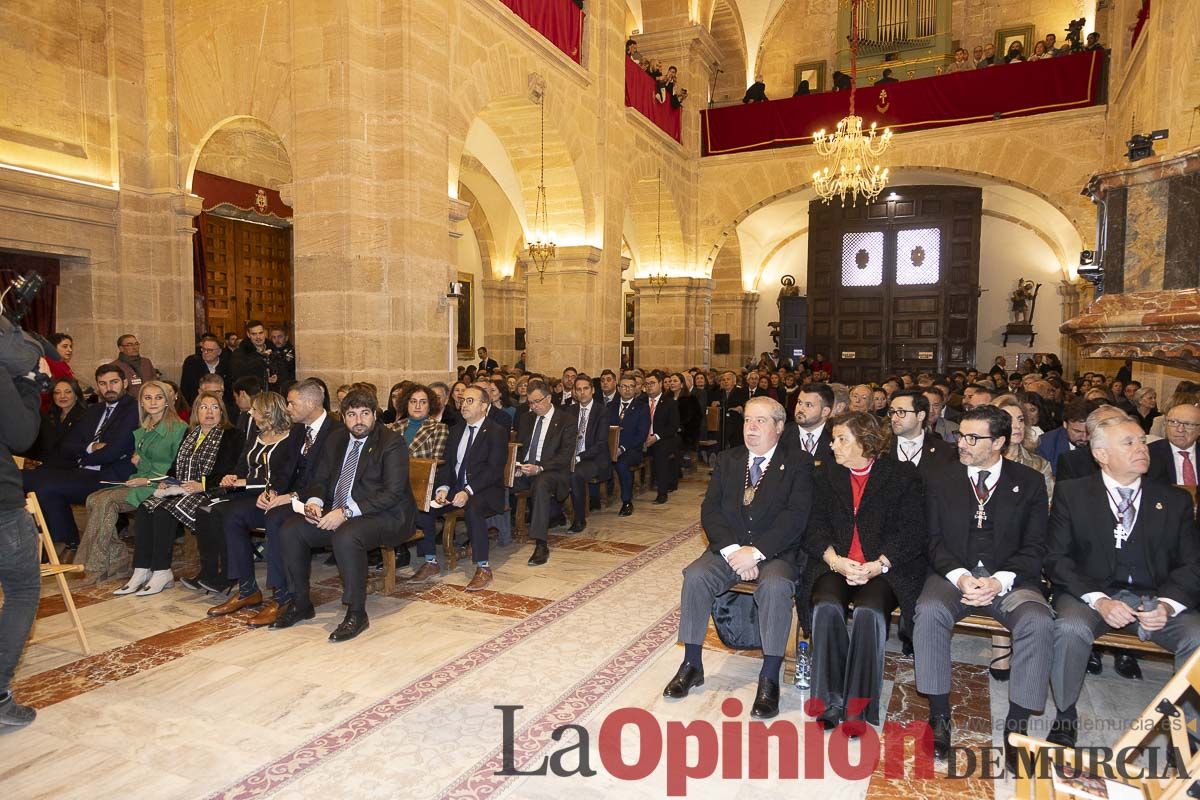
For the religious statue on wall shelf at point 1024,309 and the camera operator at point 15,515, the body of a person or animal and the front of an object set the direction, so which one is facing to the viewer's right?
the camera operator

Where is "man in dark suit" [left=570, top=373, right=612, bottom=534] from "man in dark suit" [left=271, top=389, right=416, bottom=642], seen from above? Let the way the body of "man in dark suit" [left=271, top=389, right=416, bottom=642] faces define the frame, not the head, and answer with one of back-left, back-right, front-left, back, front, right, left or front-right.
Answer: back

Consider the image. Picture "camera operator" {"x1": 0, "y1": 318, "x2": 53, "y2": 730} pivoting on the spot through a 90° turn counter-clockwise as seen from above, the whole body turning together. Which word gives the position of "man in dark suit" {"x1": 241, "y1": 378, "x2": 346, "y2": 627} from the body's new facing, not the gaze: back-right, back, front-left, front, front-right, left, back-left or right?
front-right

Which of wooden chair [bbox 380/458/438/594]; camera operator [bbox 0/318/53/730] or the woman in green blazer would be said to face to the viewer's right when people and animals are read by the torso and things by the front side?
the camera operator

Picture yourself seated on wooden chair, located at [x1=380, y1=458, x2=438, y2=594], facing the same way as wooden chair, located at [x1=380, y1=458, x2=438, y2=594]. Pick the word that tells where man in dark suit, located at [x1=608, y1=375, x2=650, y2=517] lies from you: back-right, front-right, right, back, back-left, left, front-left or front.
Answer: back

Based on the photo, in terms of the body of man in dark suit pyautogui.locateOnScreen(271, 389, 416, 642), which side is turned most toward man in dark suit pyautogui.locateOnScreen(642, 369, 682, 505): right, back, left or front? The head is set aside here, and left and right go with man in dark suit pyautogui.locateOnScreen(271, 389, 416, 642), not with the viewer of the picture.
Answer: back

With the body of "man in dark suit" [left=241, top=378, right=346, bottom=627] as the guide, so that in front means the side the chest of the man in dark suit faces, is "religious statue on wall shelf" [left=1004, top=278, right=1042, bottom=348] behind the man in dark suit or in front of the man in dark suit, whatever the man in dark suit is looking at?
behind

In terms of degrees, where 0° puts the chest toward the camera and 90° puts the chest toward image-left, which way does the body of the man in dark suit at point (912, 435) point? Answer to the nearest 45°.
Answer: approximately 45°

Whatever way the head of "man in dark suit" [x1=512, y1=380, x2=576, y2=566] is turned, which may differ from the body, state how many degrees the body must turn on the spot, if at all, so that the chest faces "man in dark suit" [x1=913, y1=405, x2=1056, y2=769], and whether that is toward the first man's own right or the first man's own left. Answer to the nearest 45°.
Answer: approximately 90° to the first man's own left
